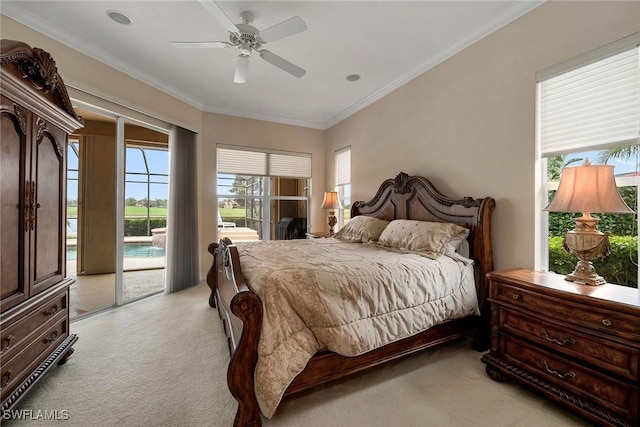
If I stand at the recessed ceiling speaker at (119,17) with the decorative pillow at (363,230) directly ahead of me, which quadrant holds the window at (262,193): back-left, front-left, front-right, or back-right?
front-left

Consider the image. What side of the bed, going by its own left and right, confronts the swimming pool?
right

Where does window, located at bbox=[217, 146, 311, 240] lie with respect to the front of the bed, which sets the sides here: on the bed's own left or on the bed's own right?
on the bed's own right

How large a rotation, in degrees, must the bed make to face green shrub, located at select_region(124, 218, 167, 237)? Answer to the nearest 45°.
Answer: approximately 90° to its right

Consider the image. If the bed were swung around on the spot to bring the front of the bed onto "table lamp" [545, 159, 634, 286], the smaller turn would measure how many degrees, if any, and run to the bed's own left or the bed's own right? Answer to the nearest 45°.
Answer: approximately 135° to the bed's own left

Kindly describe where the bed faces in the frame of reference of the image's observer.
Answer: facing the viewer and to the left of the viewer

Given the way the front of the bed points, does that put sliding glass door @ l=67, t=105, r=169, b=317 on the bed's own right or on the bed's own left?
on the bed's own right

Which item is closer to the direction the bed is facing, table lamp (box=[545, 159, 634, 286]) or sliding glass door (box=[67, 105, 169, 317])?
the sliding glass door

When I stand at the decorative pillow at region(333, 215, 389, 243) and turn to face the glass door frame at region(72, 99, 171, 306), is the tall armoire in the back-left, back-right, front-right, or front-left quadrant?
front-left

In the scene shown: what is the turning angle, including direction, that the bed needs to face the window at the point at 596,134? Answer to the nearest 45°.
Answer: approximately 135° to its left

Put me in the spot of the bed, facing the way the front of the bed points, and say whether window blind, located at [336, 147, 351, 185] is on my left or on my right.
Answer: on my right

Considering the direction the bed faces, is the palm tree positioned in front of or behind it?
behind
